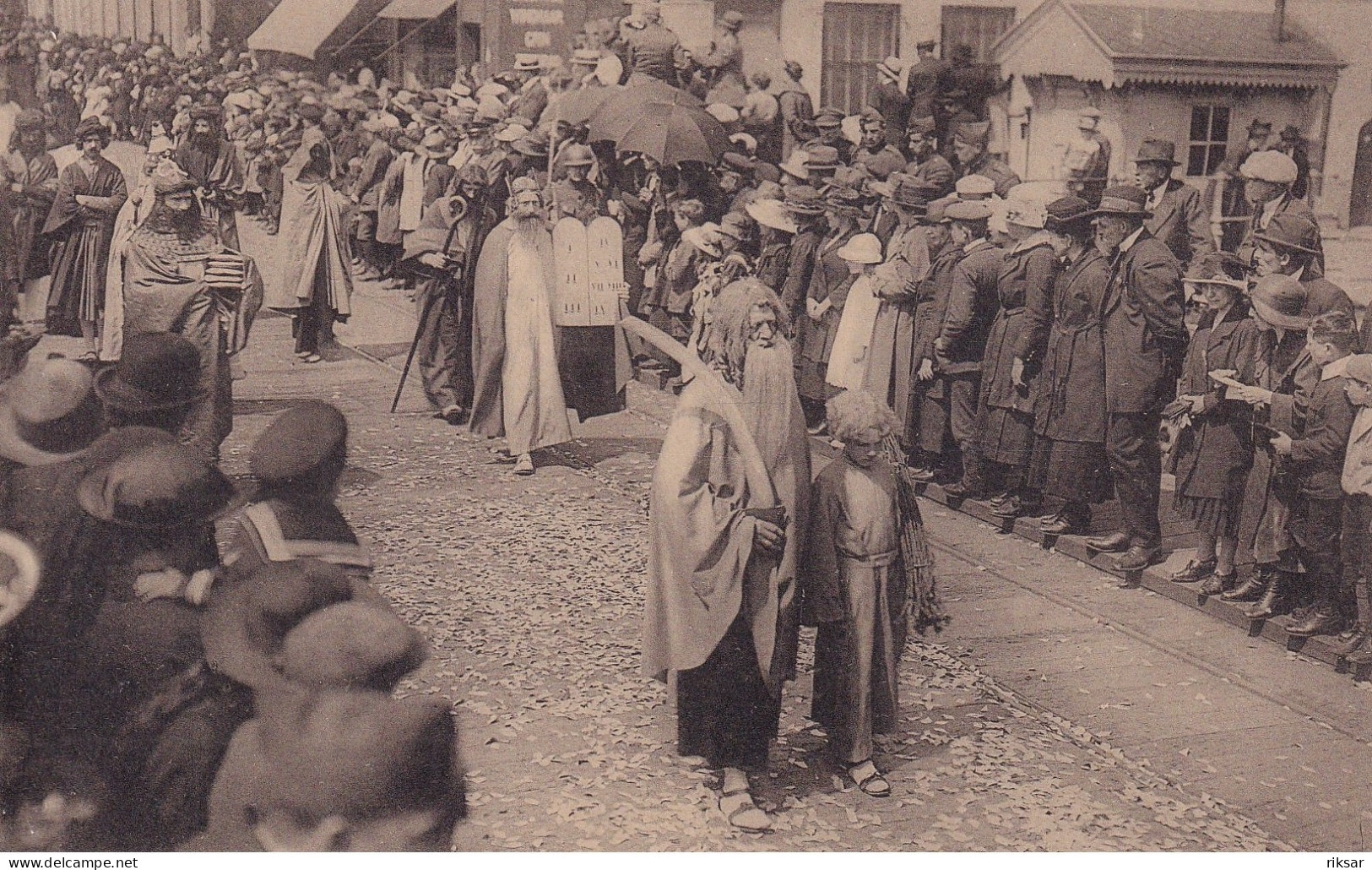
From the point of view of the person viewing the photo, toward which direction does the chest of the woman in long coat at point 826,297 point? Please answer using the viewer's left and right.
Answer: facing to the left of the viewer

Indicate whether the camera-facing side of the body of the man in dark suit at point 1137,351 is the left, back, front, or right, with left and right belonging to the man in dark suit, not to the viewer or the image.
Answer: left

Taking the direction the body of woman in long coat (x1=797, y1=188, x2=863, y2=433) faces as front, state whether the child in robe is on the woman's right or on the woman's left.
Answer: on the woman's left

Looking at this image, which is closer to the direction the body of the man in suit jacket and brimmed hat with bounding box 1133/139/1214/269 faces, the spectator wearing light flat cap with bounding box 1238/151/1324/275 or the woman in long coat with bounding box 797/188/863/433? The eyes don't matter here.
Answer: the woman in long coat

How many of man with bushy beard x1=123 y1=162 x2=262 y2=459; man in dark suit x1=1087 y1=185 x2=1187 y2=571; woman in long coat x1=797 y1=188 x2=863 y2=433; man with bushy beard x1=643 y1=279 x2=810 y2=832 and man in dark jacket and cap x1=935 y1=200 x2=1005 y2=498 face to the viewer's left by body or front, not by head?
3

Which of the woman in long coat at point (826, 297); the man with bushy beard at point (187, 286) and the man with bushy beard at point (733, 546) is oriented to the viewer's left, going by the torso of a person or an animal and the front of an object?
the woman in long coat

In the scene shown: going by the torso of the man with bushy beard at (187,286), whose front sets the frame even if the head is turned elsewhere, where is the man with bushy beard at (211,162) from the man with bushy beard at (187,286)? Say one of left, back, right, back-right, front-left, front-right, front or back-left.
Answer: back-left

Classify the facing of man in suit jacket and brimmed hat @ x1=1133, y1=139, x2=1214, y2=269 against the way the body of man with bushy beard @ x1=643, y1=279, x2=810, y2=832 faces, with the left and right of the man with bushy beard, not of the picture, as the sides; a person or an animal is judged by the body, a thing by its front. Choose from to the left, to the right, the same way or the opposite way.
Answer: to the right

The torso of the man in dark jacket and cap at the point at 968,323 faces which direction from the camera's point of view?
to the viewer's left
